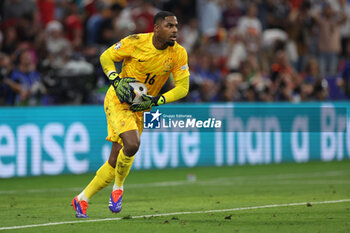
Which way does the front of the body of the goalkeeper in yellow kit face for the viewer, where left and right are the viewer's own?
facing the viewer and to the right of the viewer

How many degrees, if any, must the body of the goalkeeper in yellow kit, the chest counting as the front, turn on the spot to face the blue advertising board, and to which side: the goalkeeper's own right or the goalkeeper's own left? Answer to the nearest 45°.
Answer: approximately 135° to the goalkeeper's own left
